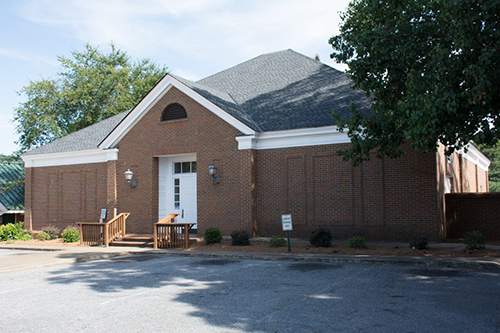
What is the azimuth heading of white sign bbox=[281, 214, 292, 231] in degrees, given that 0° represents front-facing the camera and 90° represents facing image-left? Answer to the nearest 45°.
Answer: approximately 0°

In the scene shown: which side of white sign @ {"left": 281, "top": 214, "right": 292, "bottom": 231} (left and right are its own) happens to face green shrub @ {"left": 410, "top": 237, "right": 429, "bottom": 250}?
left

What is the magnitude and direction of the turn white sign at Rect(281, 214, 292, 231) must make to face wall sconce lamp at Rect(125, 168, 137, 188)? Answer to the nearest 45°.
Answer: approximately 135° to its right

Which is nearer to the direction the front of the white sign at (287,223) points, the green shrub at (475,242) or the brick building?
the green shrub

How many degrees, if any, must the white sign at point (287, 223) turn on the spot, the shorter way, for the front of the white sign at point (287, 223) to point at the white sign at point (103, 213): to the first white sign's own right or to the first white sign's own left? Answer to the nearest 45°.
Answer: approximately 135° to the first white sign's own right

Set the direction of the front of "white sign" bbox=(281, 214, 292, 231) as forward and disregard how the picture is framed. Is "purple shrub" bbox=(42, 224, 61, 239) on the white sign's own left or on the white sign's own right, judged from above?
on the white sign's own right

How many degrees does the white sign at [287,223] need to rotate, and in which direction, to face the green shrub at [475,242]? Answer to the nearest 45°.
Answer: approximately 90° to its left

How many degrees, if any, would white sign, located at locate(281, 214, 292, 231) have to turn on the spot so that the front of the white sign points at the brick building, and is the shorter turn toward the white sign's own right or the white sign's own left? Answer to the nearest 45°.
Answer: approximately 180°

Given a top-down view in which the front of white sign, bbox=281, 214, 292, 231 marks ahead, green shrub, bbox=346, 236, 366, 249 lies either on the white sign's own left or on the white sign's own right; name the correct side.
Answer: on the white sign's own left
